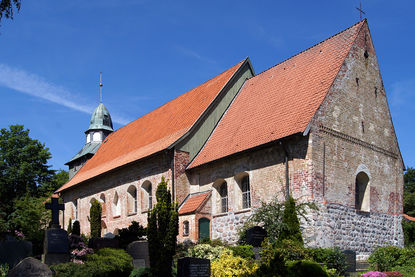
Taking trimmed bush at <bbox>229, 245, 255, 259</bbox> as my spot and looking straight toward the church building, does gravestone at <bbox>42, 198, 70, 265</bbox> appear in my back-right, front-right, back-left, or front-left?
back-left

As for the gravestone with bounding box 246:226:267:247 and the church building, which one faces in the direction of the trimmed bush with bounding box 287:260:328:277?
the gravestone

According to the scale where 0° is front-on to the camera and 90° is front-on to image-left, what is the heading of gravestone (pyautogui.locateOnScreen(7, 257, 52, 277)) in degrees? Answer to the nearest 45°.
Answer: approximately 0°

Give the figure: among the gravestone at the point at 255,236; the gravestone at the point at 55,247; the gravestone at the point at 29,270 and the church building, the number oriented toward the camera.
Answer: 3
